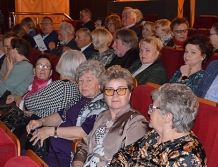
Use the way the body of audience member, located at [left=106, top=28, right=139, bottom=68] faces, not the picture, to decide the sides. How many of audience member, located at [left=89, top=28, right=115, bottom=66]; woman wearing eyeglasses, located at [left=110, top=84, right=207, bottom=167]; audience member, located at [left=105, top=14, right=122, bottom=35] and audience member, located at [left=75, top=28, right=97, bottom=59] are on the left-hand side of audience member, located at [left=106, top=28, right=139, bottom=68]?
1

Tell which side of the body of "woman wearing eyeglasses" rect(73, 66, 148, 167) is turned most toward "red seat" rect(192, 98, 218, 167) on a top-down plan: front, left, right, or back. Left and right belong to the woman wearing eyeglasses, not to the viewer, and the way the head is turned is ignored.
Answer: left

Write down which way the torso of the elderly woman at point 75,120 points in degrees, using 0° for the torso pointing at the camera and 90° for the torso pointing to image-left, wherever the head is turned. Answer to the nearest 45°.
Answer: approximately 45°

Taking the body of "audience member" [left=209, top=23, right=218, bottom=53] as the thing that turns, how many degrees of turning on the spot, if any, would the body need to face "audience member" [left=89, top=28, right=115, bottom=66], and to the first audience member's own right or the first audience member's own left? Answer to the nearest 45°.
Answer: approximately 45° to the first audience member's own right

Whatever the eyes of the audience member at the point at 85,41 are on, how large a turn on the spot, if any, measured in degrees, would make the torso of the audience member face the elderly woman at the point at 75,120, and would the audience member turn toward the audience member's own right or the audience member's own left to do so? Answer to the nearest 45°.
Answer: approximately 45° to the audience member's own left

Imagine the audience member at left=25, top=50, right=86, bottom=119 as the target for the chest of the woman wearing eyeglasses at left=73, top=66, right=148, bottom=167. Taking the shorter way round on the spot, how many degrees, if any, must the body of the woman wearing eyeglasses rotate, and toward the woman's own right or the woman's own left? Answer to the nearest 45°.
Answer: approximately 90° to the woman's own right

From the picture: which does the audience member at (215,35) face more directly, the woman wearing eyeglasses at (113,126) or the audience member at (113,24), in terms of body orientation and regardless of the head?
the woman wearing eyeglasses

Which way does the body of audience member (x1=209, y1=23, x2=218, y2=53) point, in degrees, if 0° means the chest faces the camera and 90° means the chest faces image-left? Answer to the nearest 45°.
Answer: approximately 45°
